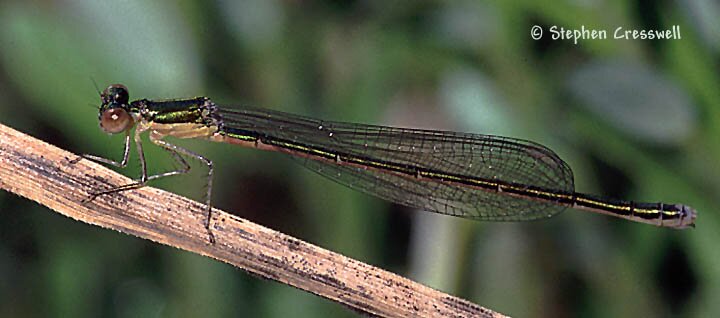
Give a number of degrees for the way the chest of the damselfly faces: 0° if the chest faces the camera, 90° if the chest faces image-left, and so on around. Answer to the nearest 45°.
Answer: approximately 90°
